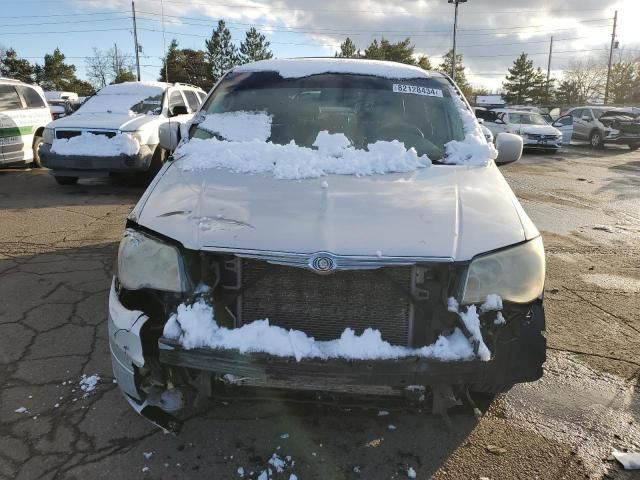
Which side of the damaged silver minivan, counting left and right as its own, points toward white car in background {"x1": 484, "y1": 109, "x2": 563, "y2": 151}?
back

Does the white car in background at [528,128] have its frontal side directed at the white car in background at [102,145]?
no

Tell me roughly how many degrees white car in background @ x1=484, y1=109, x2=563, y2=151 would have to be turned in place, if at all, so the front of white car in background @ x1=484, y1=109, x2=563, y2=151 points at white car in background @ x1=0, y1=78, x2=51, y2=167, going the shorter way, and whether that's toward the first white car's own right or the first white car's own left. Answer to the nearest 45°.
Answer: approximately 90° to the first white car's own right

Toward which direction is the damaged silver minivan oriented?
toward the camera

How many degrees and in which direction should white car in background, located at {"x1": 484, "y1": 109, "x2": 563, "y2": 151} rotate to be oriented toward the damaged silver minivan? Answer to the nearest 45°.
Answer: approximately 45° to its right

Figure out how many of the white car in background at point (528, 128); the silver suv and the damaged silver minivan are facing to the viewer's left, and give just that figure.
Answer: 0

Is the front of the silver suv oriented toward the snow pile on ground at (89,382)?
no

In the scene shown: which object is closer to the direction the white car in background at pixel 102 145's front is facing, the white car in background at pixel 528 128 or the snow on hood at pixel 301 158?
the snow on hood

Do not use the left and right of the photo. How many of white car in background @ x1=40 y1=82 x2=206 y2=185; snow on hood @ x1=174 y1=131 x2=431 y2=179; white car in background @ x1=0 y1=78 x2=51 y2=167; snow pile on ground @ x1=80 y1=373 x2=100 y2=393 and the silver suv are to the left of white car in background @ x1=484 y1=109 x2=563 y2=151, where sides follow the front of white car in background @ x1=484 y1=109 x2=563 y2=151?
1

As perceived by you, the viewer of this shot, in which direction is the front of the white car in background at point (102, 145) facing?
facing the viewer and to the left of the viewer

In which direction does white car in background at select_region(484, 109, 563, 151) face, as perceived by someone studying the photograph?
facing the viewer and to the right of the viewer

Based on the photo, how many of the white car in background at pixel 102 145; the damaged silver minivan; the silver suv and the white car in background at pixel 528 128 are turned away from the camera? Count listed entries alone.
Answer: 0

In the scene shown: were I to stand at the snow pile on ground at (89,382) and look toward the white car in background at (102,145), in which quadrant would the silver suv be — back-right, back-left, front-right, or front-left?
front-right

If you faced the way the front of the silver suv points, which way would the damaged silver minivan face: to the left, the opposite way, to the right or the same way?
the same way

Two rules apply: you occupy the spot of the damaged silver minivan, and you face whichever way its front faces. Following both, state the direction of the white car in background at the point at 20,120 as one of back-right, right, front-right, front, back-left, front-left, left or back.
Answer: back-right

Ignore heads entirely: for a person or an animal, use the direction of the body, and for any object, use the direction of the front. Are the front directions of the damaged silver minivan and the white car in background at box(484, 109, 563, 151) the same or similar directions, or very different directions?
same or similar directions

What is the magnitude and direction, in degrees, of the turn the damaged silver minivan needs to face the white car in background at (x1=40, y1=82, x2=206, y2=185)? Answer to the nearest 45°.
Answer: approximately 135° to its right

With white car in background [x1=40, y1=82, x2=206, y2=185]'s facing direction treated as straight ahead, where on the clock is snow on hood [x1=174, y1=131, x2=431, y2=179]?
The snow on hood is roughly at 10 o'clock from the white car in background.
